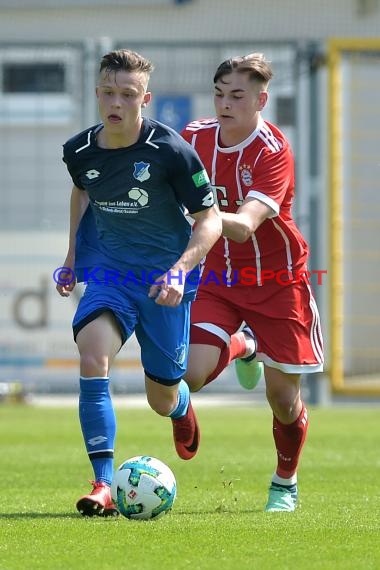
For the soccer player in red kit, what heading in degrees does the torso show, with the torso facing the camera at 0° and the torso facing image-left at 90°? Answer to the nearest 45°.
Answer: approximately 45°

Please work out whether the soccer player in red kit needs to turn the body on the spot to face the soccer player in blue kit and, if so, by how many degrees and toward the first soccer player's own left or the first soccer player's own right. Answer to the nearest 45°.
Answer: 0° — they already face them
